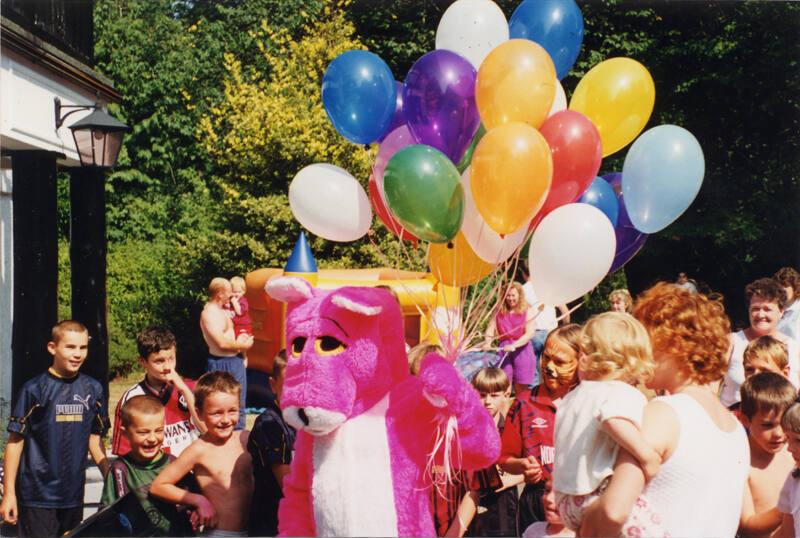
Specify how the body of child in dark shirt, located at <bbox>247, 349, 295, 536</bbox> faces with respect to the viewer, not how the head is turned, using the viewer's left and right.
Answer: facing to the right of the viewer

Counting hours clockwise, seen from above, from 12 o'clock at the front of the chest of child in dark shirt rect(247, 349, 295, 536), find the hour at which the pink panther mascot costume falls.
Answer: The pink panther mascot costume is roughly at 2 o'clock from the child in dark shirt.
